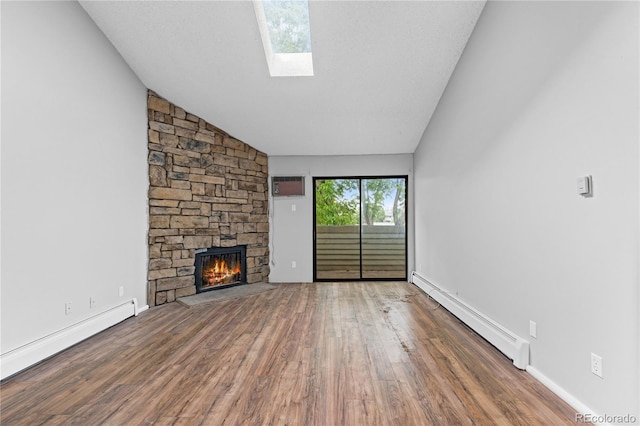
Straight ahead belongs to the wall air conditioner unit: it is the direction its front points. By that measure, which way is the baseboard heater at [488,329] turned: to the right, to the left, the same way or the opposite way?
to the right

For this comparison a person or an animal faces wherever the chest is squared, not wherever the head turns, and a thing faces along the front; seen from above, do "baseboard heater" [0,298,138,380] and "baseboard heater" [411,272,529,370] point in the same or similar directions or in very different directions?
very different directions

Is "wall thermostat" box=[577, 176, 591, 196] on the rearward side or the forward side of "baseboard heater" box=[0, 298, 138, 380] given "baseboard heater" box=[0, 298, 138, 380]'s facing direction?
on the forward side

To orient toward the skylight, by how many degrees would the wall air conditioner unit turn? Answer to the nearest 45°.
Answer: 0° — it already faces it

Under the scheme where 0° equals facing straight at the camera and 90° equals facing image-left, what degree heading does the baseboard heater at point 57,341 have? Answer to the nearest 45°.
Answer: approximately 315°

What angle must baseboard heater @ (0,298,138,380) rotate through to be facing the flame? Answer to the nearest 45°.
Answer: approximately 90° to its left

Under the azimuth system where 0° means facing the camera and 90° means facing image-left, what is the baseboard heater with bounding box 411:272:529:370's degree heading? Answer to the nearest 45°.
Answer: approximately 45°

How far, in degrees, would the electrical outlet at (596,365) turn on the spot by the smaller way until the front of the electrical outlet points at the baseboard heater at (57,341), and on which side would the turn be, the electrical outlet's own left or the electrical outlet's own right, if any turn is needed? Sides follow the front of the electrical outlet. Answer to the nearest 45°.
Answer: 0° — it already faces it

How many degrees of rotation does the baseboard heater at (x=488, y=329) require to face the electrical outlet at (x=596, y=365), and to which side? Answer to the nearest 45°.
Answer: approximately 90° to its left

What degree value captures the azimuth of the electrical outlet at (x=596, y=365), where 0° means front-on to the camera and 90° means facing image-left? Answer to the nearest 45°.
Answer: approximately 45°

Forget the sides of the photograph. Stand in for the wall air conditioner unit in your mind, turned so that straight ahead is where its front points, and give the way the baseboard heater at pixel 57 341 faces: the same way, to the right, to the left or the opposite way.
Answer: to the left

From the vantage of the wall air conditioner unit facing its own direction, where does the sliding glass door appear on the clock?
The sliding glass door is roughly at 9 o'clock from the wall air conditioner unit.

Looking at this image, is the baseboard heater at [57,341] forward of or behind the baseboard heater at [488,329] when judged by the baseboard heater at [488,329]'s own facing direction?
forward

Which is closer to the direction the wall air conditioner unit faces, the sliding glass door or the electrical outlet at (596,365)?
the electrical outlet

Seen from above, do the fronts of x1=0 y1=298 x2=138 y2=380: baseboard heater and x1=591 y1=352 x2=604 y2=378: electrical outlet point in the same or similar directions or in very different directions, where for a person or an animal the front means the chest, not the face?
very different directions
